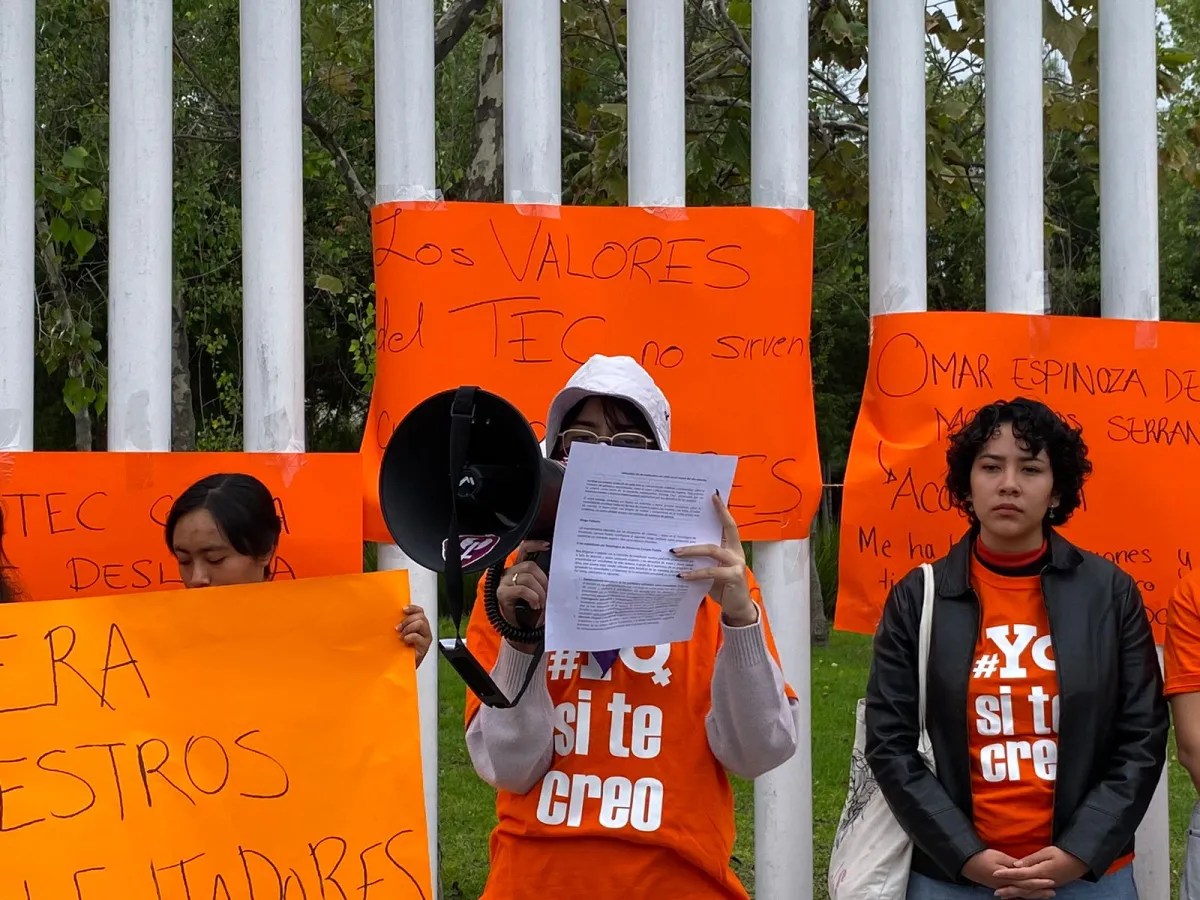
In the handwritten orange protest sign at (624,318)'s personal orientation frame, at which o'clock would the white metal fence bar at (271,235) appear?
The white metal fence bar is roughly at 3 o'clock from the handwritten orange protest sign.

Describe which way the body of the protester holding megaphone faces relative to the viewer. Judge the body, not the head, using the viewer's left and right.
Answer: facing the viewer

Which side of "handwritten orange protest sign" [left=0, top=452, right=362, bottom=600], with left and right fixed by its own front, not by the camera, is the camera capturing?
front

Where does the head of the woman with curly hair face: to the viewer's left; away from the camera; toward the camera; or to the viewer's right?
toward the camera

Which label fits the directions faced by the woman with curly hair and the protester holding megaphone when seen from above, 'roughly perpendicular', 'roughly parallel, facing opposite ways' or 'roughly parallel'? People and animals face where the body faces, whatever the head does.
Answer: roughly parallel

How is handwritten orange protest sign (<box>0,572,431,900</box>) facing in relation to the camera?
toward the camera

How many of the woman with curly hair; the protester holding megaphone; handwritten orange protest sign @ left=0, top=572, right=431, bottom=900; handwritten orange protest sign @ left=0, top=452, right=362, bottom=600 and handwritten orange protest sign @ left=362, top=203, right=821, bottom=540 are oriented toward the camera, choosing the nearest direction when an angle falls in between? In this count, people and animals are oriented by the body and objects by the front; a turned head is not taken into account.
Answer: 5

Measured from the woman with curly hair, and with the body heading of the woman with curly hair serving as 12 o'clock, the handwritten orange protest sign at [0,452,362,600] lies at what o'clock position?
The handwritten orange protest sign is roughly at 3 o'clock from the woman with curly hair.

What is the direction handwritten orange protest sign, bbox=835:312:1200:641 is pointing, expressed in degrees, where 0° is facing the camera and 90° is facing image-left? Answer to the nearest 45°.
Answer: approximately 0°

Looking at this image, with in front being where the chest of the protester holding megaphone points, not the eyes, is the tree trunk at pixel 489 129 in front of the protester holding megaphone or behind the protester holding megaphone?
behind

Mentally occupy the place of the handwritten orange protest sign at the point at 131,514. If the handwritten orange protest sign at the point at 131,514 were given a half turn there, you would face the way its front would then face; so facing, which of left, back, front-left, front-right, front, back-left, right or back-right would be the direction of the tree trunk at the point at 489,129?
front-right

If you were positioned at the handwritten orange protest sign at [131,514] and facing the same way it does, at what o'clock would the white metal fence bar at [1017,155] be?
The white metal fence bar is roughly at 9 o'clock from the handwritten orange protest sign.

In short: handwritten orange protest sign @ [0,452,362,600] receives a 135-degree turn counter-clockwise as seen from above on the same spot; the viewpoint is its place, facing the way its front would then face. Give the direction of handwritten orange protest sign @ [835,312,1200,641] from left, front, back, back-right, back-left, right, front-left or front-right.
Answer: front-right

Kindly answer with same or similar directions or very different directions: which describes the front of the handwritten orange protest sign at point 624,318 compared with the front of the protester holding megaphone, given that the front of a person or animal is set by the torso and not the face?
same or similar directions

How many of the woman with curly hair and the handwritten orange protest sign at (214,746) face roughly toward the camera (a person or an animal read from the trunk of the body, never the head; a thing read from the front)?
2
